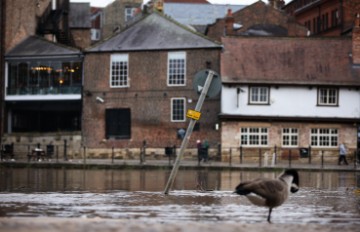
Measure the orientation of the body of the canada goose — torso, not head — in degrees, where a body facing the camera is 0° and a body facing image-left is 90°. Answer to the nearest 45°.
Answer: approximately 270°
